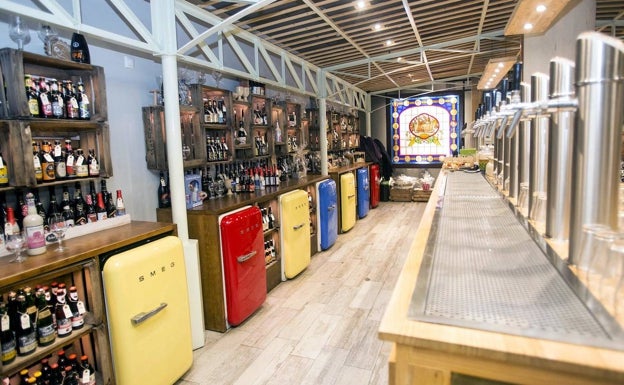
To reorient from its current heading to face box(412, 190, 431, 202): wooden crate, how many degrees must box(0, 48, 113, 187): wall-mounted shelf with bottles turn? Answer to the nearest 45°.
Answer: approximately 90° to its left

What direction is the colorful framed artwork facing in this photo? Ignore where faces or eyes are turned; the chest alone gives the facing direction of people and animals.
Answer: toward the camera

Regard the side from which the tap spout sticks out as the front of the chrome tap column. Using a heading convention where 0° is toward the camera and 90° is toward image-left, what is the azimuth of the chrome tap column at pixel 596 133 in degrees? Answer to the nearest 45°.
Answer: approximately 90°

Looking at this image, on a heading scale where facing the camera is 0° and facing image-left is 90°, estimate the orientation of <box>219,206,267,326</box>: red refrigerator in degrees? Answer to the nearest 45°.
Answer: approximately 315°

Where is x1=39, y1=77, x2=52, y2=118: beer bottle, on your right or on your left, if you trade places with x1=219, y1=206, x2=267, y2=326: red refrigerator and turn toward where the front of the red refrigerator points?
on your right

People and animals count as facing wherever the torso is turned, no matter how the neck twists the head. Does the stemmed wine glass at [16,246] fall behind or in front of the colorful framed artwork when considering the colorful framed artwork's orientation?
in front

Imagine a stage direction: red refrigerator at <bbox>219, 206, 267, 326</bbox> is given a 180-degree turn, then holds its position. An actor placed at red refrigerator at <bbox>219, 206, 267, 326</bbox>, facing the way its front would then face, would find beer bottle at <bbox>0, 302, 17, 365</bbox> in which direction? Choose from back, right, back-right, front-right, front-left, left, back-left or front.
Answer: left

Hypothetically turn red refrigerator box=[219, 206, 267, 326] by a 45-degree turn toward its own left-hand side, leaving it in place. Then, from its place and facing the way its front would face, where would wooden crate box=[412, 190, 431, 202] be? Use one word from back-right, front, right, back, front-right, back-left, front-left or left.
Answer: front-left

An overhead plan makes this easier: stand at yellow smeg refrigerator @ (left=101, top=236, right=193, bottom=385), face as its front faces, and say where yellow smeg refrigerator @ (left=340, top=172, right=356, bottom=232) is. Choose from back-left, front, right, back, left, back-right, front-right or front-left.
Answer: left

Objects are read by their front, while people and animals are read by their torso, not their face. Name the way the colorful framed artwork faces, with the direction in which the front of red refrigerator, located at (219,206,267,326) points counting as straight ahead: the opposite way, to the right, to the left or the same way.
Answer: to the right

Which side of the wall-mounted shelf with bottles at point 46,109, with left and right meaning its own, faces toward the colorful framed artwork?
left

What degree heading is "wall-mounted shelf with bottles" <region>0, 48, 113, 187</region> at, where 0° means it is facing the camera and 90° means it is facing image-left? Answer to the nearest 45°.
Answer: approximately 315°

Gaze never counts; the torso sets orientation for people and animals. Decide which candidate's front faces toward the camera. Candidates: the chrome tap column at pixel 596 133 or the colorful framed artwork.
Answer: the colorful framed artwork

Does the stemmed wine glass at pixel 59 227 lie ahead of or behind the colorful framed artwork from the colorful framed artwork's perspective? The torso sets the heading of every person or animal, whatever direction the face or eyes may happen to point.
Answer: ahead

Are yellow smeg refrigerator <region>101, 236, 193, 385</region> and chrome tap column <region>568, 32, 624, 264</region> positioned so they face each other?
yes
